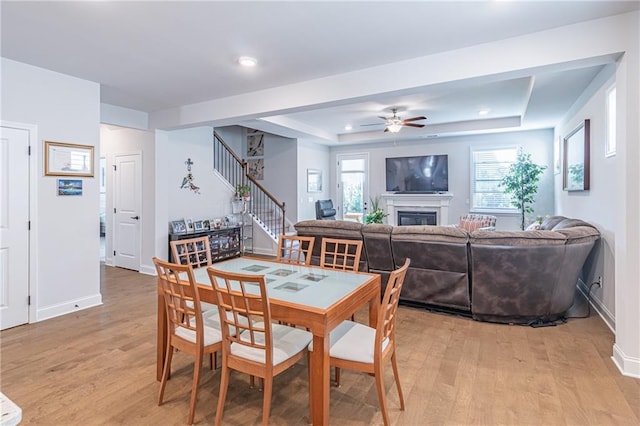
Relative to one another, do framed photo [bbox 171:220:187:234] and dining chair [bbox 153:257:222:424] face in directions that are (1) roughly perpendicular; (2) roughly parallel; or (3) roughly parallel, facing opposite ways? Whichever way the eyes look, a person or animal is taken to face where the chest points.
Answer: roughly perpendicular

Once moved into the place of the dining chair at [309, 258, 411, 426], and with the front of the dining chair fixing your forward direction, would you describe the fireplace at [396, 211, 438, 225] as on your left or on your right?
on your right

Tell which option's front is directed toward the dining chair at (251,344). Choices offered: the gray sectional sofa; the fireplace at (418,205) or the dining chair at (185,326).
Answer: the fireplace

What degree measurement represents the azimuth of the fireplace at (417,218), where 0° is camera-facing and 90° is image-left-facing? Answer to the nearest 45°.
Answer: approximately 0°

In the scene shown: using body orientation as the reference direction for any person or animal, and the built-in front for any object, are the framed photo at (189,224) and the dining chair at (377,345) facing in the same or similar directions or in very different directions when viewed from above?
very different directions

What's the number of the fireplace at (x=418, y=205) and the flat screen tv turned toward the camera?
2

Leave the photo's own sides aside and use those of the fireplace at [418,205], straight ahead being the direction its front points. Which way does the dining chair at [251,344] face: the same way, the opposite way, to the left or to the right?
the opposite way

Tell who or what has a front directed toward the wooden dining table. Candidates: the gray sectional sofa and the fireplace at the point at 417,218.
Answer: the fireplace

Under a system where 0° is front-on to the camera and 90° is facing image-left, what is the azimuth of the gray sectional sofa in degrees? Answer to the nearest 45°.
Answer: approximately 180°

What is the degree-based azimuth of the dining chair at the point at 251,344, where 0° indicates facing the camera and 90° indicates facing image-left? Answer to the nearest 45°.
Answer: approximately 225°

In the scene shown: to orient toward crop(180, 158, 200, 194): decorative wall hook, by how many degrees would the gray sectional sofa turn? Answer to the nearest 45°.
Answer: approximately 90° to its left
